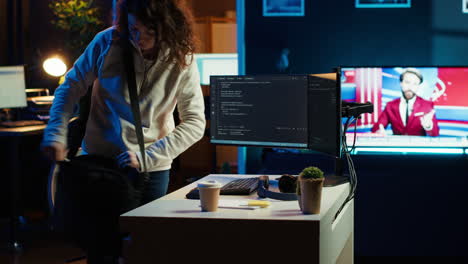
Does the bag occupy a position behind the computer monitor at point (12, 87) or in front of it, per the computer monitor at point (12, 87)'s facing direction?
in front

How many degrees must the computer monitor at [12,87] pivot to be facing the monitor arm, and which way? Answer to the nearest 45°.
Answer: approximately 45° to its left

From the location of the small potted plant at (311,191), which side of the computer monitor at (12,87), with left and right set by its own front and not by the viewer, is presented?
front

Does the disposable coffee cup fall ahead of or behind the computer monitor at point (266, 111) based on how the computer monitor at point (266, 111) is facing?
ahead

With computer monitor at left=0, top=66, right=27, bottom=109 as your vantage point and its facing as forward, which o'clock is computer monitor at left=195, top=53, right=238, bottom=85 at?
computer monitor at left=195, top=53, right=238, bottom=85 is roughly at 8 o'clock from computer monitor at left=0, top=66, right=27, bottom=109.

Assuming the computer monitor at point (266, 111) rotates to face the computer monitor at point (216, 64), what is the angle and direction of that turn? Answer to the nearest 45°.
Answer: approximately 135° to its right

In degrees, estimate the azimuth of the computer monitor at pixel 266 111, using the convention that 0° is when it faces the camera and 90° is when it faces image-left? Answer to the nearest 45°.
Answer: approximately 45°

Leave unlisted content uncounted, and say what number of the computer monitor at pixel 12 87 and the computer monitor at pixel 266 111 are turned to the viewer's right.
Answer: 0

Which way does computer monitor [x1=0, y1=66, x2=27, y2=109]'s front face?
toward the camera
